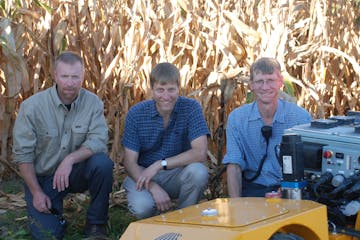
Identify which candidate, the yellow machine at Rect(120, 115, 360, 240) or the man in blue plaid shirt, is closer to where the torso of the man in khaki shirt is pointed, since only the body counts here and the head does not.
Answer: the yellow machine

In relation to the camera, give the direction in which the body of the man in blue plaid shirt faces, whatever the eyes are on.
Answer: toward the camera

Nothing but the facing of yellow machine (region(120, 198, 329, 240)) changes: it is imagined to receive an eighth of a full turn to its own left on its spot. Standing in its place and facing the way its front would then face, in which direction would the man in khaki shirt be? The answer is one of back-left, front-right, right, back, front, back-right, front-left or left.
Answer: back-right

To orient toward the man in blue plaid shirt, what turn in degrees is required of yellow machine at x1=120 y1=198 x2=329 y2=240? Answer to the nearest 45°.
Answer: approximately 135° to its right

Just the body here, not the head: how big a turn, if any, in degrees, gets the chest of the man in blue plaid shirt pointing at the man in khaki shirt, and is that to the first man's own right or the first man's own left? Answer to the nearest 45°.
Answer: approximately 90° to the first man's own right

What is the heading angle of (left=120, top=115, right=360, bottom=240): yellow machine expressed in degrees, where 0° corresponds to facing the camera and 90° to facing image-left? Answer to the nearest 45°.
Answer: approximately 45°

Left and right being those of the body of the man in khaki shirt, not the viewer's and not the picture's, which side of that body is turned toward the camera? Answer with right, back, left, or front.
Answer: front

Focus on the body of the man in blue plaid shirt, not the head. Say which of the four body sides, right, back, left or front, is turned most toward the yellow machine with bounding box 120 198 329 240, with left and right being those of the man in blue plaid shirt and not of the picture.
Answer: front

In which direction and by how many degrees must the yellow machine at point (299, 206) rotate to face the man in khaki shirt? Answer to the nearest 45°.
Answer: approximately 90° to its right

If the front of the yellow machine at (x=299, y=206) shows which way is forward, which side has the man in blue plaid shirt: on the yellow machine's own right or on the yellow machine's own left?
on the yellow machine's own right

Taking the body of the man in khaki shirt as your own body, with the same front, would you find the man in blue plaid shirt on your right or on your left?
on your left

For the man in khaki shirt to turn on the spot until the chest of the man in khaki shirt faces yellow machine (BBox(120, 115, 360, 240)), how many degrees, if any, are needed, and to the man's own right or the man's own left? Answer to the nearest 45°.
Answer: approximately 45° to the man's own left
